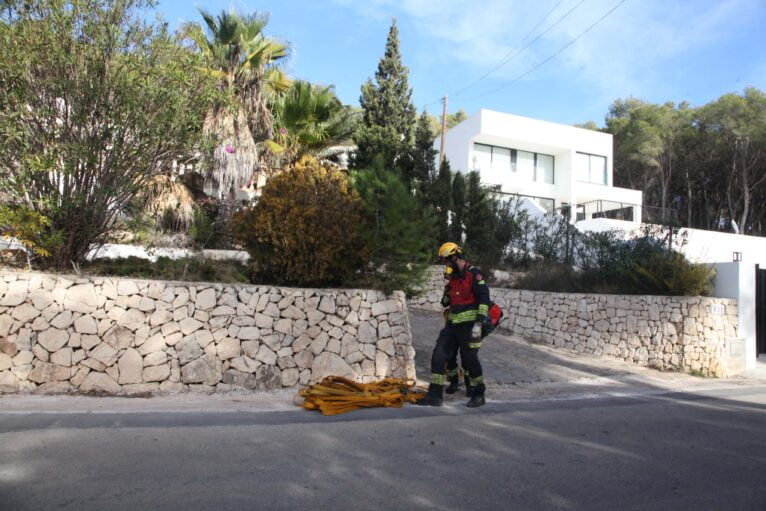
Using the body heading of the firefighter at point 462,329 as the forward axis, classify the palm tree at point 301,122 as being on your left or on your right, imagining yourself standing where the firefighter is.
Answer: on your right

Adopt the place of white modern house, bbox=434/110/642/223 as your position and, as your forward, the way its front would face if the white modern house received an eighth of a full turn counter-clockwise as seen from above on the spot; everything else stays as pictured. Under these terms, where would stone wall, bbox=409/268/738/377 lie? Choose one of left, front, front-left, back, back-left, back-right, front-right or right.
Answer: right

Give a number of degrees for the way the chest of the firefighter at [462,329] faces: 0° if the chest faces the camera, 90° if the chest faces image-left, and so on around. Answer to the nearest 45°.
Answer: approximately 45°

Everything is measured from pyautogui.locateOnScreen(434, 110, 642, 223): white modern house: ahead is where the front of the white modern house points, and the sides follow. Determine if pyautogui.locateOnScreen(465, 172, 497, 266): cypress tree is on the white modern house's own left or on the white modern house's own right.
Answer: on the white modern house's own right

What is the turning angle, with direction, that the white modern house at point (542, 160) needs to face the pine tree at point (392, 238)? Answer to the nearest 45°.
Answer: approximately 45° to its right

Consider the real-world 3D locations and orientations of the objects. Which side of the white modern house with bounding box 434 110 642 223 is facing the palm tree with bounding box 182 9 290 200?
right

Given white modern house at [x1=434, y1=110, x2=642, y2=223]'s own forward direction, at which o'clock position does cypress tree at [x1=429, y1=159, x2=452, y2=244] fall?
The cypress tree is roughly at 2 o'clock from the white modern house.

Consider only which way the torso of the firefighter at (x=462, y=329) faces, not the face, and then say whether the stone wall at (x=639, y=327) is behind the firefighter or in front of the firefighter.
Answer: behind

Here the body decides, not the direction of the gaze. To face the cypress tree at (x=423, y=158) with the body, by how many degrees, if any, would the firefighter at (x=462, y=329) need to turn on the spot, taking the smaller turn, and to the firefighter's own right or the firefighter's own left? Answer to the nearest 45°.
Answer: approximately 135° to the firefighter's own right

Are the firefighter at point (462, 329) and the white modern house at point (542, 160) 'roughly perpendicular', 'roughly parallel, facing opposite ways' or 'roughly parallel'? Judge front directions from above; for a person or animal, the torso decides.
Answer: roughly perpendicular

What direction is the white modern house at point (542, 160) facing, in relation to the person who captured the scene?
facing the viewer and to the right of the viewer

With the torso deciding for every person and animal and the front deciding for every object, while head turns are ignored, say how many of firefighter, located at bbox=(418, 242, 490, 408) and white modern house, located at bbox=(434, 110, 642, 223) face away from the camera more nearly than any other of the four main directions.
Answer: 0
